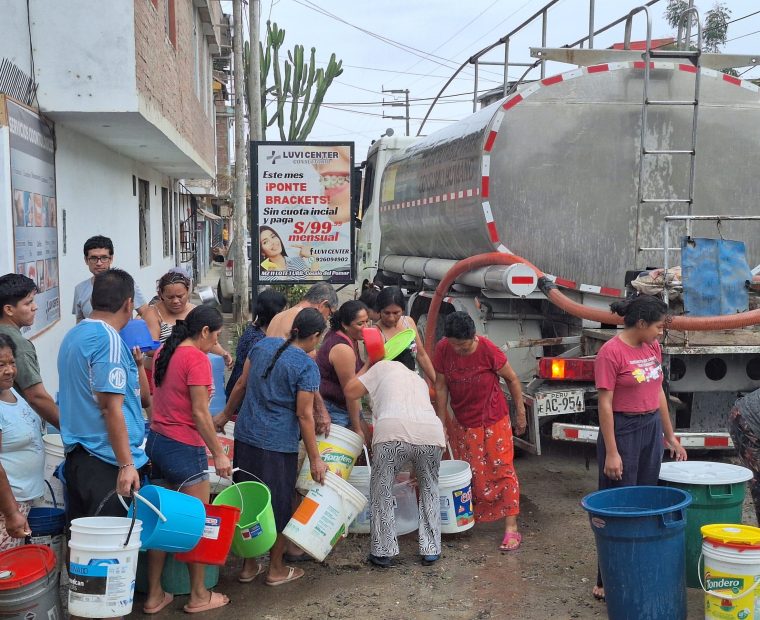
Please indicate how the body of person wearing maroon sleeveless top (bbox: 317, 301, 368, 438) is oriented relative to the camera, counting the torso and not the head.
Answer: to the viewer's right

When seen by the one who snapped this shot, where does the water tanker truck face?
facing away from the viewer and to the left of the viewer

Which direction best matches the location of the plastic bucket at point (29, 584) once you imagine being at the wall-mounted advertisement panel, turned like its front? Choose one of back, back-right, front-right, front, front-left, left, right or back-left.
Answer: front-right

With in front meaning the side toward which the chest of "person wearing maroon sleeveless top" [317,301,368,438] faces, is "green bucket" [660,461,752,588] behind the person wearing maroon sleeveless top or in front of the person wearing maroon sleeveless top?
in front

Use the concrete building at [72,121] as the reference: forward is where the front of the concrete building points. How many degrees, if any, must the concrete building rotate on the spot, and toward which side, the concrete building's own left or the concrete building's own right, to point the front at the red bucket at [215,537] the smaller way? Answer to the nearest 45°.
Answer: approximately 45° to the concrete building's own right

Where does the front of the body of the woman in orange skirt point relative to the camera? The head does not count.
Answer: toward the camera

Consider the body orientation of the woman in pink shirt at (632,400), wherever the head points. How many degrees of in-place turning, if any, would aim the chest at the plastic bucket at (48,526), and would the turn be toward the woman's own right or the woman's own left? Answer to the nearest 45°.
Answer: approximately 90° to the woman's own right

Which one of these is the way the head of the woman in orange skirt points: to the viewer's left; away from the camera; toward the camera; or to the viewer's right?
toward the camera

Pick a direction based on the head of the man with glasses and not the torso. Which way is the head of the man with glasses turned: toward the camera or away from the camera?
toward the camera

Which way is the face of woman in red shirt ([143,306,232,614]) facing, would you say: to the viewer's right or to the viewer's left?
to the viewer's right

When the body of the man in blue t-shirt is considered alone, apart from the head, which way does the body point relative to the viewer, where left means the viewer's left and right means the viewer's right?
facing away from the viewer and to the right of the viewer

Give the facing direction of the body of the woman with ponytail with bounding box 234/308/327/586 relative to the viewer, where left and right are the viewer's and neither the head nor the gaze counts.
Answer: facing away from the viewer and to the right of the viewer

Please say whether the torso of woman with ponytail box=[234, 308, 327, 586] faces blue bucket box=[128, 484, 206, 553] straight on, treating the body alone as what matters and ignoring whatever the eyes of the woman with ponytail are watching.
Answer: no

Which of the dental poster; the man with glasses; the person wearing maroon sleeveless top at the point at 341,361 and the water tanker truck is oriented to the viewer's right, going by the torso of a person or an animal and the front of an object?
the person wearing maroon sleeveless top

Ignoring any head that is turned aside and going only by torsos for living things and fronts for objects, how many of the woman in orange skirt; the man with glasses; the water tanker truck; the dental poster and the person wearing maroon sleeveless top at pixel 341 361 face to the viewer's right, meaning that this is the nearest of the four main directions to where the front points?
1

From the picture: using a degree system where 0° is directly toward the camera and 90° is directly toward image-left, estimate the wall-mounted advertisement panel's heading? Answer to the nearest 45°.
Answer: approximately 315°

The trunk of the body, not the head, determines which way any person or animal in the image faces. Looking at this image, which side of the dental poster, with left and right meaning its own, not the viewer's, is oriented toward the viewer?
front

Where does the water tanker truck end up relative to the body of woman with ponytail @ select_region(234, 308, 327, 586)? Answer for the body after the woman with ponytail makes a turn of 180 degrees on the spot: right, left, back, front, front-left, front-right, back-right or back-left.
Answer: back
